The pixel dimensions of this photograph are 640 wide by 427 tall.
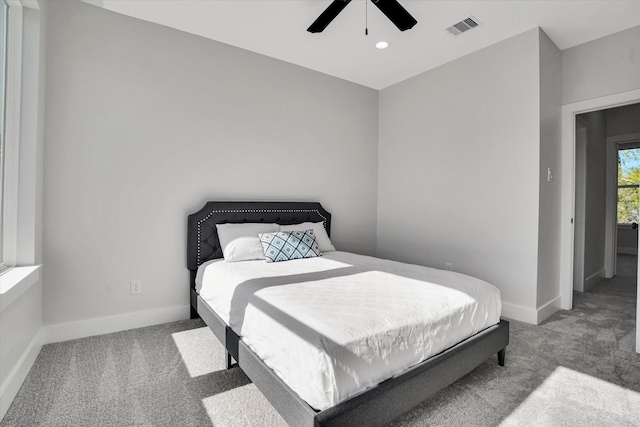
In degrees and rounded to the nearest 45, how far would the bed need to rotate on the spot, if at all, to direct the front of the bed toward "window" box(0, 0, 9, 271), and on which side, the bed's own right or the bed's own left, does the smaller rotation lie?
approximately 135° to the bed's own right

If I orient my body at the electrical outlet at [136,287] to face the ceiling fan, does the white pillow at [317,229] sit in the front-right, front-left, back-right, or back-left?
front-left
